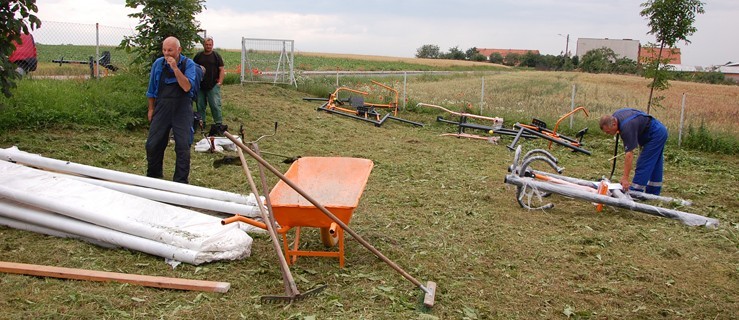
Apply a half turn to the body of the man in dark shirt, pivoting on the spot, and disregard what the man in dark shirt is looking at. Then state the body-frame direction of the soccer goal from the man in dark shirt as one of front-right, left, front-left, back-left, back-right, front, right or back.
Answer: front

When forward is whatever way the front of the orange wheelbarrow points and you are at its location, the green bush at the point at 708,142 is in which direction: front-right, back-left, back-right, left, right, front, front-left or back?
front

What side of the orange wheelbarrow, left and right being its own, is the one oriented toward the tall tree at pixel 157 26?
left

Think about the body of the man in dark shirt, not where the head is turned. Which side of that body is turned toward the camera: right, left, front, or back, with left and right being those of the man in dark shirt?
front

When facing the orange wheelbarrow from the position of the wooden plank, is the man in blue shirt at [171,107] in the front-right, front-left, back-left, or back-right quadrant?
front-left

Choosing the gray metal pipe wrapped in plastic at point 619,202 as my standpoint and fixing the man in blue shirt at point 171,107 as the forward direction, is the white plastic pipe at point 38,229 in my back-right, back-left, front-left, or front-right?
front-left

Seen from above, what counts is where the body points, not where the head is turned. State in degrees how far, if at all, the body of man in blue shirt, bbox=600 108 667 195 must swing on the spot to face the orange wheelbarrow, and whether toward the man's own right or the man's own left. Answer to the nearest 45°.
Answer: approximately 45° to the man's own left

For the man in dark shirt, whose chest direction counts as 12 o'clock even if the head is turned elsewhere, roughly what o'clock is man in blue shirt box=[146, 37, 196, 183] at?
The man in blue shirt is roughly at 12 o'clock from the man in dark shirt.

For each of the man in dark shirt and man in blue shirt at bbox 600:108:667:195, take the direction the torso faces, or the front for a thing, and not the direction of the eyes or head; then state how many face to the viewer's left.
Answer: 1

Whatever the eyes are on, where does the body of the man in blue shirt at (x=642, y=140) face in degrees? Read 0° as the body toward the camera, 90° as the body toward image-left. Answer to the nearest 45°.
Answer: approximately 90°

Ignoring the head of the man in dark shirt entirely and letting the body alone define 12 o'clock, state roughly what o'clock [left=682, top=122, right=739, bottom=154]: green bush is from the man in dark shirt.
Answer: The green bush is roughly at 9 o'clock from the man in dark shirt.

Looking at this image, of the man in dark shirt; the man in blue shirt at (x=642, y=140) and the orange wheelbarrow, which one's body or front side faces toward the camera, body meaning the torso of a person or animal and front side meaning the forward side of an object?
the man in dark shirt
